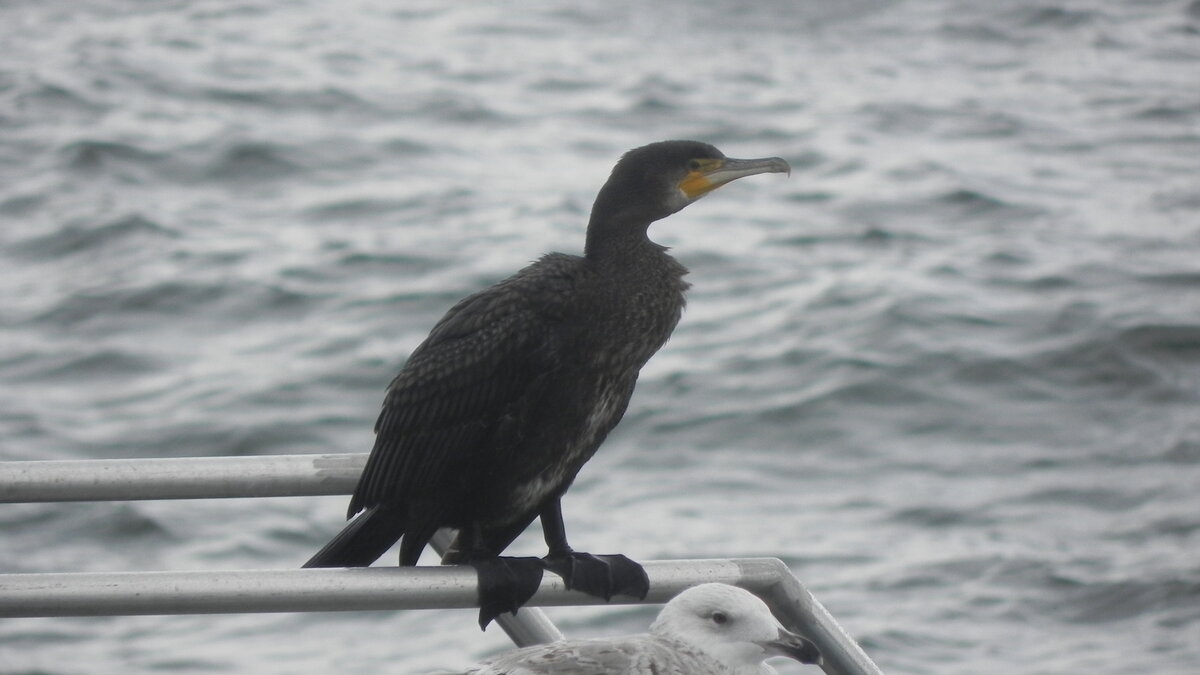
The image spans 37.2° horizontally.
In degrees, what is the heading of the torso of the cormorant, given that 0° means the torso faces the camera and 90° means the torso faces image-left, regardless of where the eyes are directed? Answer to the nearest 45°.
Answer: approximately 270°

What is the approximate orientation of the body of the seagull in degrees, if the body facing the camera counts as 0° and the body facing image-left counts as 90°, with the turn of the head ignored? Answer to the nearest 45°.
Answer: approximately 270°

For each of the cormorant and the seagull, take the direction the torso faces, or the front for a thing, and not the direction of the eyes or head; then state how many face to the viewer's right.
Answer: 2

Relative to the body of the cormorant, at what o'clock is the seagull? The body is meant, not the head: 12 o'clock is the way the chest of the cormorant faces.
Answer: The seagull is roughly at 2 o'clock from the cormorant.

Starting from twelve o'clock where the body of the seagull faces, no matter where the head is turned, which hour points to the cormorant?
The cormorant is roughly at 8 o'clock from the seagull.
